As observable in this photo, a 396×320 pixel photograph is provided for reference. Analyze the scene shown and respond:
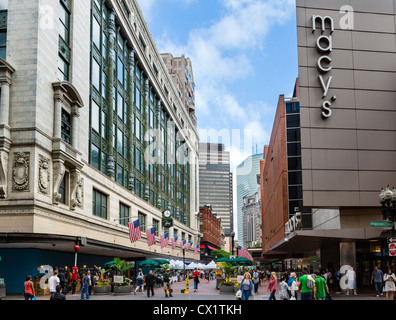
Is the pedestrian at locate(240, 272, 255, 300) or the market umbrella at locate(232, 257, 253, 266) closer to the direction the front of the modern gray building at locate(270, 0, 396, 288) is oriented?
the pedestrian

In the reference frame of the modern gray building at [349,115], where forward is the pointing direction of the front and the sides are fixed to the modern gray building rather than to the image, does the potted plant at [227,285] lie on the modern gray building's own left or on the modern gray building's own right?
on the modern gray building's own right

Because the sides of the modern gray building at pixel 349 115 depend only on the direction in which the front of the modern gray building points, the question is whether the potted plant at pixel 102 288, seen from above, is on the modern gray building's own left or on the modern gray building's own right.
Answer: on the modern gray building's own right
